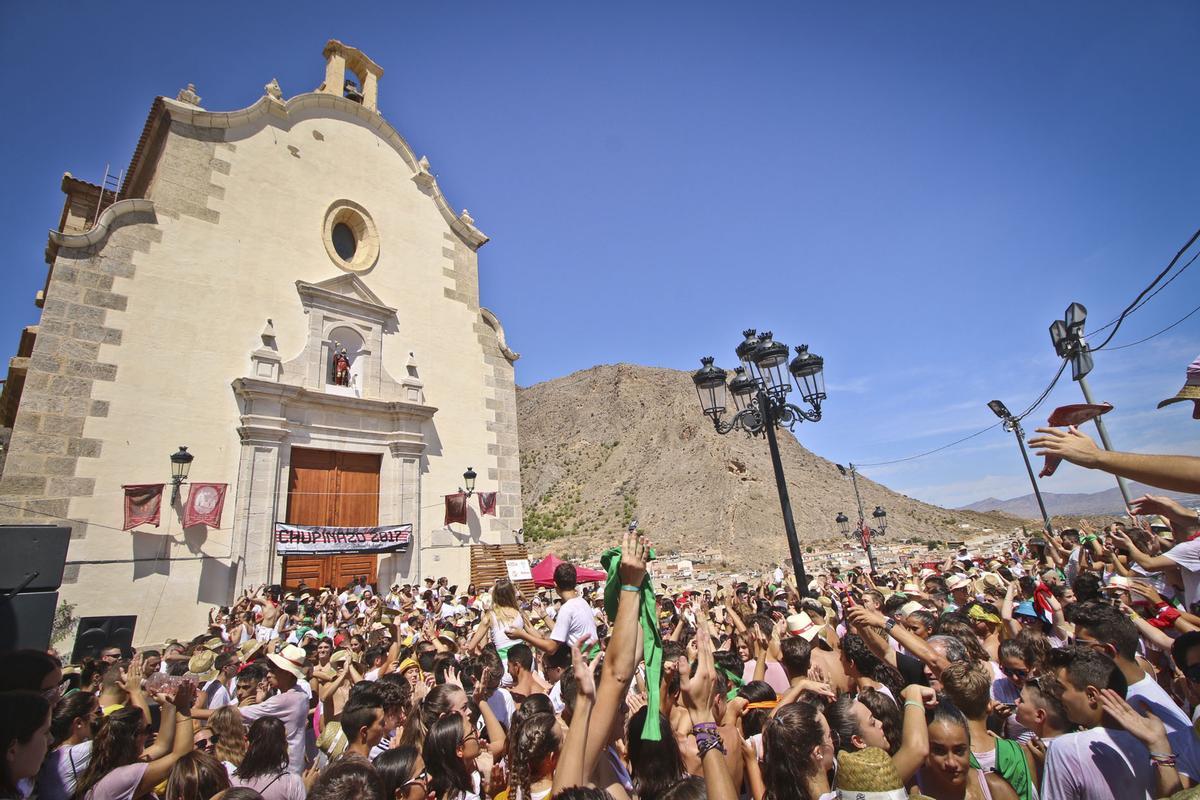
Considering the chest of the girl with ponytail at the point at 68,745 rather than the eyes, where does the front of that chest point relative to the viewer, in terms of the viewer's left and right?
facing away from the viewer and to the right of the viewer

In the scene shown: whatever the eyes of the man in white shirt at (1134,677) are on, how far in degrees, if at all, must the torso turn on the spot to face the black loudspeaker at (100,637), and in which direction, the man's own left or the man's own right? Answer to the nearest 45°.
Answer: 0° — they already face it

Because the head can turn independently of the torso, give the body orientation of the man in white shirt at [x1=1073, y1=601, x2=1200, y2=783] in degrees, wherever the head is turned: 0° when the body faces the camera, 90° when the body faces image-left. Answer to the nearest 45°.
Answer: approximately 90°

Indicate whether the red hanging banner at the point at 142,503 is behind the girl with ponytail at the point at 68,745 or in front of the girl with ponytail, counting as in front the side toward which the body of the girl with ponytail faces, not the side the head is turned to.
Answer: in front

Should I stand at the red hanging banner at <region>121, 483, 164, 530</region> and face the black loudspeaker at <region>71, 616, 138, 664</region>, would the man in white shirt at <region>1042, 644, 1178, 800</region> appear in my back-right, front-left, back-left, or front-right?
front-left

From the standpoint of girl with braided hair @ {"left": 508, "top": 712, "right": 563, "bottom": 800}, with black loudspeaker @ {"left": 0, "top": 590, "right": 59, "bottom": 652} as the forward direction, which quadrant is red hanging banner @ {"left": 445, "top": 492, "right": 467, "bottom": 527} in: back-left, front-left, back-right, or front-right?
front-right

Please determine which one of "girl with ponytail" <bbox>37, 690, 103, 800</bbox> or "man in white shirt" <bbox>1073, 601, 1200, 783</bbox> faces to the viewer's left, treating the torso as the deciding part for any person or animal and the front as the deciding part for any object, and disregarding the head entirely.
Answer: the man in white shirt

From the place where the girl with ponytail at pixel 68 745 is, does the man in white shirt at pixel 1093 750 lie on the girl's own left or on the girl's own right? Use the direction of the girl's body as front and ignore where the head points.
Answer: on the girl's own right

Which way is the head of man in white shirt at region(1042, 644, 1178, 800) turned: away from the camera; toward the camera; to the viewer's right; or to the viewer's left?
to the viewer's left

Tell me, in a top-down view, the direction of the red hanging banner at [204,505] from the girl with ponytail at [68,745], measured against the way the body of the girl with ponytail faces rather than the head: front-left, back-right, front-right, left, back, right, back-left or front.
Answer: front-left
